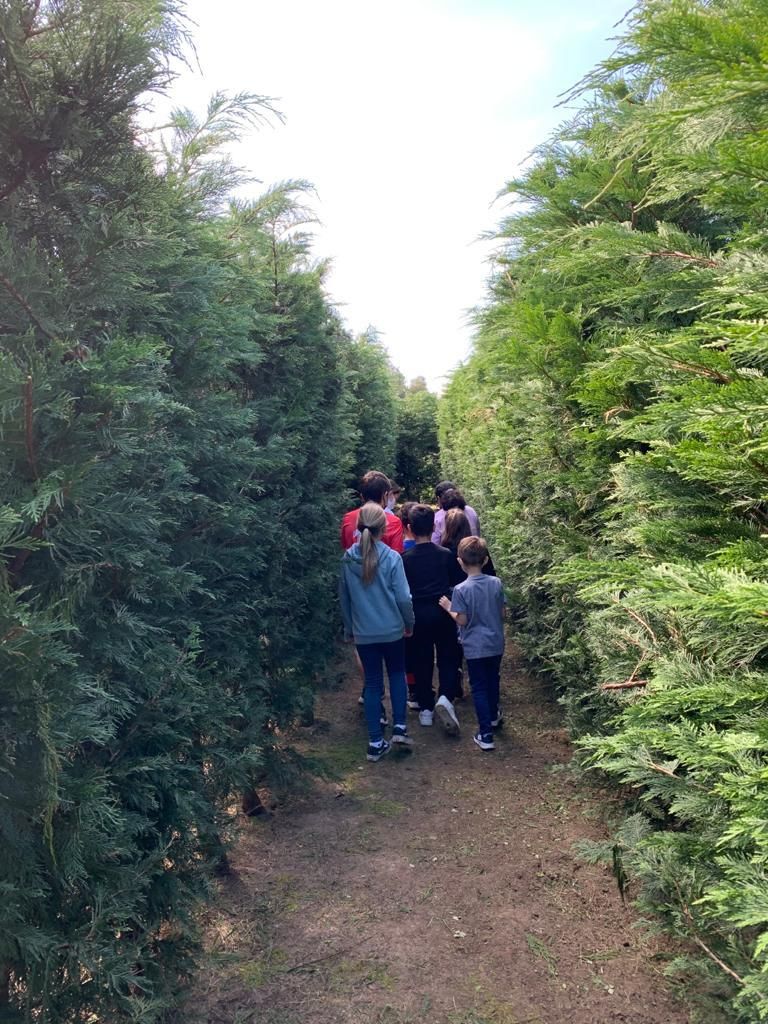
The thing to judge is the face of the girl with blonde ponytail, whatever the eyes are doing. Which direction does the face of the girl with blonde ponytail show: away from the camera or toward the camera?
away from the camera

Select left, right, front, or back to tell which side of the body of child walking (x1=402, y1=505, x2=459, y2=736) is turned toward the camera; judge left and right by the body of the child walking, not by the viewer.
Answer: back

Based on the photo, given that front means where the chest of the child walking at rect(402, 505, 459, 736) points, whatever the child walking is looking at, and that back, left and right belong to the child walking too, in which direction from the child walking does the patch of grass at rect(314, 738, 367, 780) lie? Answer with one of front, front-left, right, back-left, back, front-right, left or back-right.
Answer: back-left

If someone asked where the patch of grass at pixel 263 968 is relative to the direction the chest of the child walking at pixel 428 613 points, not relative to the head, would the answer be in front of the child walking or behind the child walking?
behind

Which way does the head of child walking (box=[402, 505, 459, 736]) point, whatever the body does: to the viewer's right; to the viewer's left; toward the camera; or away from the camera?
away from the camera

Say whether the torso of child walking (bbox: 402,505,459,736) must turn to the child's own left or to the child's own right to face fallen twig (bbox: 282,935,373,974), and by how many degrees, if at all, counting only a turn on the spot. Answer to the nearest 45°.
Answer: approximately 180°

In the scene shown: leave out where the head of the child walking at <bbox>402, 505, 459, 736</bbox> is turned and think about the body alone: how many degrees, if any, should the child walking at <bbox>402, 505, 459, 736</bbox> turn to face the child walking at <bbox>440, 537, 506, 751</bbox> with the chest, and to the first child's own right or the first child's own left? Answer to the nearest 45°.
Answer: approximately 135° to the first child's own right

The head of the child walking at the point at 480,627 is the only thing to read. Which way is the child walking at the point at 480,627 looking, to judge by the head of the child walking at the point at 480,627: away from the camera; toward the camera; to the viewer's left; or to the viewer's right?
away from the camera
